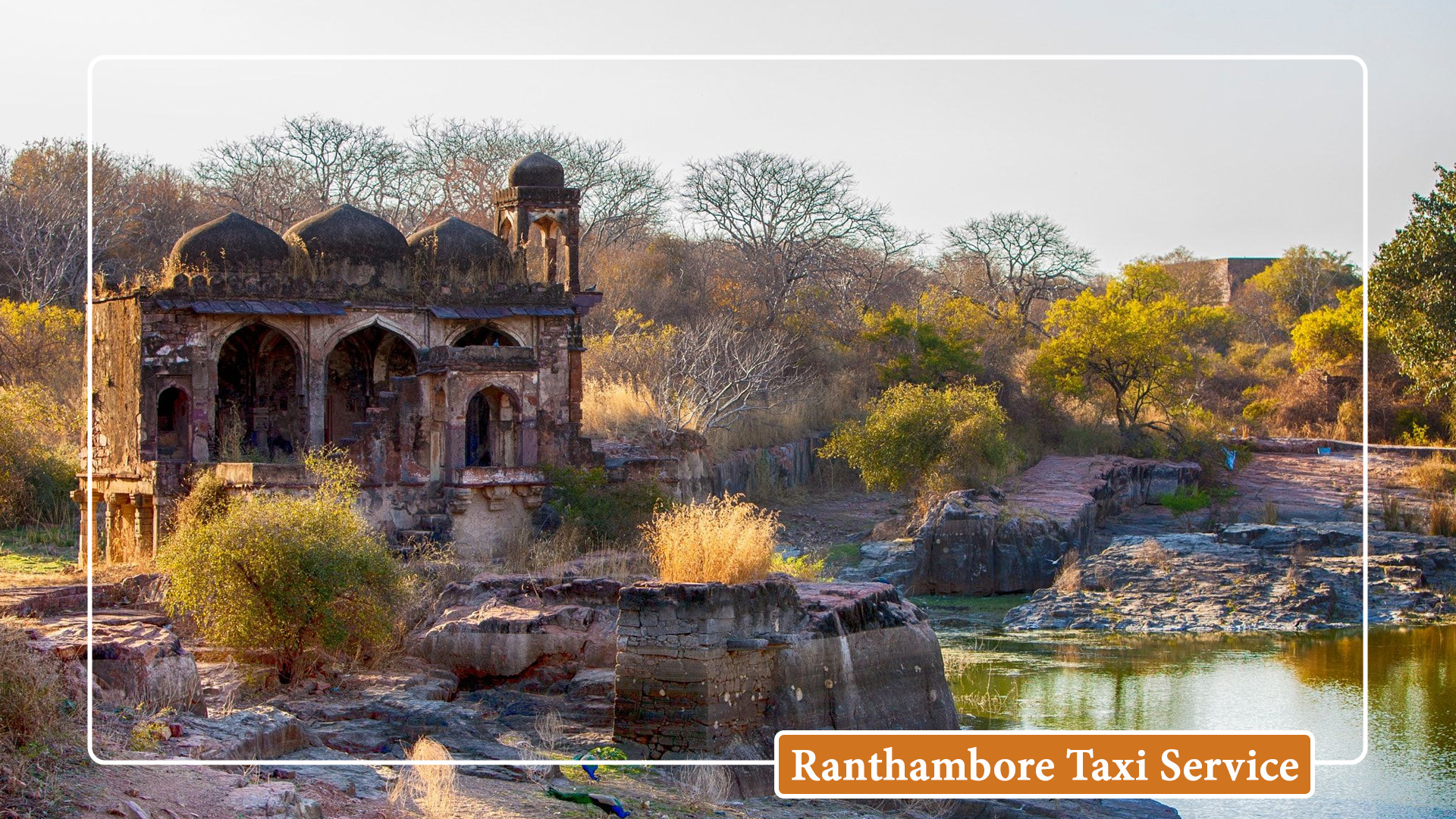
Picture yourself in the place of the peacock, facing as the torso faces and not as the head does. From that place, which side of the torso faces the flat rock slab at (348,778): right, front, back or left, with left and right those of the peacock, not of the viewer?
back

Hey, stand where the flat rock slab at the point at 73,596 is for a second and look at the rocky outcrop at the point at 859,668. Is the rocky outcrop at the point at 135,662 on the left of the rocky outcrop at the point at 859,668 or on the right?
right

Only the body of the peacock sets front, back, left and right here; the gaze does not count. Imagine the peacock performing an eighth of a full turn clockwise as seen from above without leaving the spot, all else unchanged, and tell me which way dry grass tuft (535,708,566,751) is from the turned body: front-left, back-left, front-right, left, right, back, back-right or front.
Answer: back-left

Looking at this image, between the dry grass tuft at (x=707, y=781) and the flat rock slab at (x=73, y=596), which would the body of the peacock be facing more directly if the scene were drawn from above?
the dry grass tuft

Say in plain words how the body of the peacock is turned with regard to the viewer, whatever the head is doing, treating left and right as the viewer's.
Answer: facing to the right of the viewer

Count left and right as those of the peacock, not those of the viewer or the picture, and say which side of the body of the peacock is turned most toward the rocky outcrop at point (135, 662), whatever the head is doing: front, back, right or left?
back

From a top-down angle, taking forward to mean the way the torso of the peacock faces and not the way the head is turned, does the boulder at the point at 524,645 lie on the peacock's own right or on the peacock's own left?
on the peacock's own left

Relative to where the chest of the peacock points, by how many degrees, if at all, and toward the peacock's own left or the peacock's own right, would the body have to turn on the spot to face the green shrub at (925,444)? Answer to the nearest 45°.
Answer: approximately 90° to the peacock's own left

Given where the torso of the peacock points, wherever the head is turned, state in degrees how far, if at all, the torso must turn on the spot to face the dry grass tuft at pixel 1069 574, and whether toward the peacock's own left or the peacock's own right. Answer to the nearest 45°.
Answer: approximately 45° to the peacock's own left

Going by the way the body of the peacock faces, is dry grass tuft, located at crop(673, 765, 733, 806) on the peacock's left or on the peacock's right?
on the peacock's left

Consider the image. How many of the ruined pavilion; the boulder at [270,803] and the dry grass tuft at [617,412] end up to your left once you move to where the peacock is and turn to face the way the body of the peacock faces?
2

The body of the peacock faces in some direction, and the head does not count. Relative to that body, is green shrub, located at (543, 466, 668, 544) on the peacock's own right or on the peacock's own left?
on the peacock's own left

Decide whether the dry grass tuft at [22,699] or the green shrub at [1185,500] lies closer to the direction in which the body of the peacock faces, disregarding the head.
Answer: the green shrub
